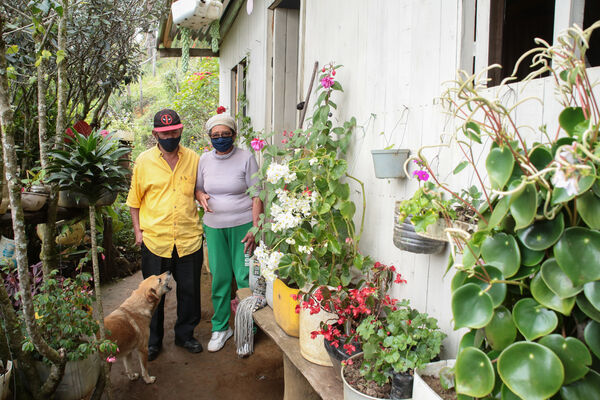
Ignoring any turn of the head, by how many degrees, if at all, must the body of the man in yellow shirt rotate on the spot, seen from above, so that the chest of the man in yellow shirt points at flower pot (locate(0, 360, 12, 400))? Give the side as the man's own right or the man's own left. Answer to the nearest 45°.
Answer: approximately 45° to the man's own right

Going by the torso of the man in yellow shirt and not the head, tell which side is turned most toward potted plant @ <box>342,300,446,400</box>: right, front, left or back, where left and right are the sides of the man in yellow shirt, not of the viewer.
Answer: front

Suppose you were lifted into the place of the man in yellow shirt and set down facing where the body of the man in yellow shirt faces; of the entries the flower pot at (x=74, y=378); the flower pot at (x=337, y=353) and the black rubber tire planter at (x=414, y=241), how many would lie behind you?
0

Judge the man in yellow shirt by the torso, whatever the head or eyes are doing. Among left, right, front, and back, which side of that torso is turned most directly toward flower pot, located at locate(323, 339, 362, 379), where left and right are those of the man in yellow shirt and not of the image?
front

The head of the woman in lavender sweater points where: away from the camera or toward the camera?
toward the camera

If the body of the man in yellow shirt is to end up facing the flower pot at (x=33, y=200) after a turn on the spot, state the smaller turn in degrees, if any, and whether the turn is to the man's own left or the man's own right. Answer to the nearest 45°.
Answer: approximately 45° to the man's own right

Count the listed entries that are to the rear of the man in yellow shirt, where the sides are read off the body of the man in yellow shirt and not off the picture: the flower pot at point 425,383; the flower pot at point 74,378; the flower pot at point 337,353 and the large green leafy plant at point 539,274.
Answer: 0

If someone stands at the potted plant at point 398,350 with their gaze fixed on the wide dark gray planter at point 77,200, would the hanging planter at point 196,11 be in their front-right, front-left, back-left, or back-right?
front-right

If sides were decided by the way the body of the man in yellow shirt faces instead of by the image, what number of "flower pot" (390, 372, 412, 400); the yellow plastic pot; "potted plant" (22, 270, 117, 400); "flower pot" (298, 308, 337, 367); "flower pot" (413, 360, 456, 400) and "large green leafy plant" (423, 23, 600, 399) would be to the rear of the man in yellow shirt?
0

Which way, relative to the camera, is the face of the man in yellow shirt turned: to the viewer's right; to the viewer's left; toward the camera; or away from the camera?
toward the camera

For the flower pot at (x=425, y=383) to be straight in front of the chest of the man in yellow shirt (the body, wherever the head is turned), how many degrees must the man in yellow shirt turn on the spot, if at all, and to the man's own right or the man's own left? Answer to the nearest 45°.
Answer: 0° — they already face it

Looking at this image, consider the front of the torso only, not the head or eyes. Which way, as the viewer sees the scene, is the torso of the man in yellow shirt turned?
toward the camera

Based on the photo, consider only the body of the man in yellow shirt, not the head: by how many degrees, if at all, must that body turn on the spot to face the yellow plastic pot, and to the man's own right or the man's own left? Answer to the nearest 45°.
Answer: approximately 45° to the man's own left

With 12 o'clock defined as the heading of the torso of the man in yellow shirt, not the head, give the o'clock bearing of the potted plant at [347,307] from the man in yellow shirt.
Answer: The potted plant is roughly at 11 o'clock from the man in yellow shirt.

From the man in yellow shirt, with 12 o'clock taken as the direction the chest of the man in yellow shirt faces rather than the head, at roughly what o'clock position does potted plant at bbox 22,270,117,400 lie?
The potted plant is roughly at 1 o'clock from the man in yellow shirt.
